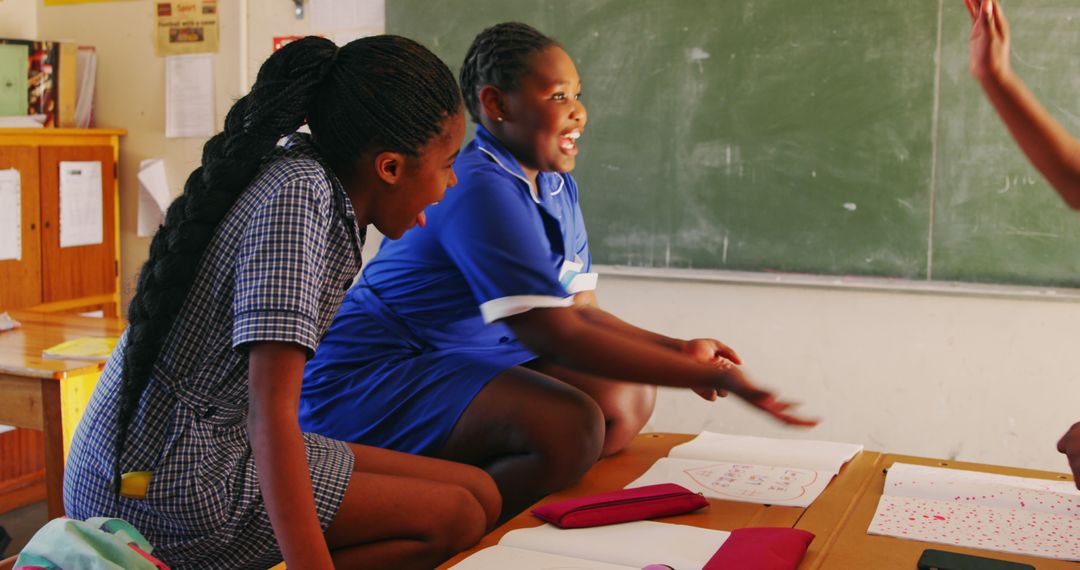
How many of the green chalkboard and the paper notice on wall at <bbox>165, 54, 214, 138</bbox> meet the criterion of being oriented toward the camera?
2

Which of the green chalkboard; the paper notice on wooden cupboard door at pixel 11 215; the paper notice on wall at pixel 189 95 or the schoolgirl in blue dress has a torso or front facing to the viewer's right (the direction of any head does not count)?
the schoolgirl in blue dress

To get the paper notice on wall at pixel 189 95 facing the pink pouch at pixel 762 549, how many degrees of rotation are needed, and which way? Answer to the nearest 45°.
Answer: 0° — it already faces it

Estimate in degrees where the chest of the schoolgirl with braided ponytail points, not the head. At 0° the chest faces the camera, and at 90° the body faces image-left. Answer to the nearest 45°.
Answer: approximately 270°

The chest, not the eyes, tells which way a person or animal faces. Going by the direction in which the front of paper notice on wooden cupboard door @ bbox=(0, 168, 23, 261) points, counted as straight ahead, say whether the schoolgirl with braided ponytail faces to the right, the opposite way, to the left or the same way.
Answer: to the left

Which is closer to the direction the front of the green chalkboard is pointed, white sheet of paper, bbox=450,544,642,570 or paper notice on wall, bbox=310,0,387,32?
the white sheet of paper

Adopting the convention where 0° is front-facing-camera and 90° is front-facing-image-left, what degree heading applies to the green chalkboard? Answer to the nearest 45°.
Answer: approximately 0°
